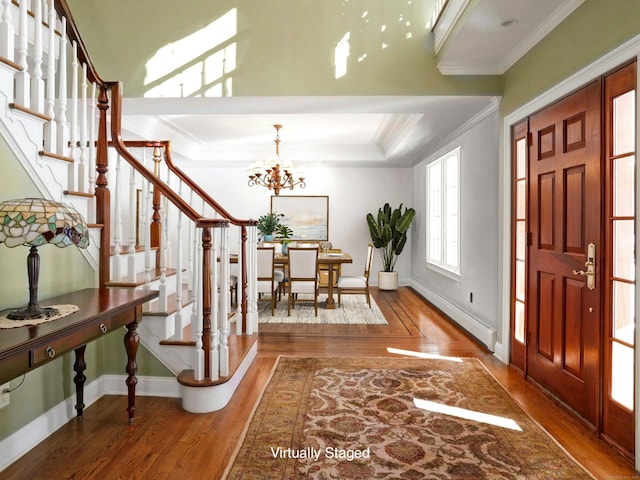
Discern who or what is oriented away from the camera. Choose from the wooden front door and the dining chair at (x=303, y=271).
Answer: the dining chair

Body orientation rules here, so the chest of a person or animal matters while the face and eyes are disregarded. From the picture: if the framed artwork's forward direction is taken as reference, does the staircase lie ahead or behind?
ahead

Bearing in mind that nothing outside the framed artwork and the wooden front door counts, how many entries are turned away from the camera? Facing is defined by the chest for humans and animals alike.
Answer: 0

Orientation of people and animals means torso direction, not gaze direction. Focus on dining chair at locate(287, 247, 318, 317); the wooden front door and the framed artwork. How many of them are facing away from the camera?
1

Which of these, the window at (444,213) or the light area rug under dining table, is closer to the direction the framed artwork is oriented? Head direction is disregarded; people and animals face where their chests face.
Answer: the light area rug under dining table

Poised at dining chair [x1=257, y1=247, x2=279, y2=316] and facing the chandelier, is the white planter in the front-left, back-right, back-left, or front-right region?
front-right

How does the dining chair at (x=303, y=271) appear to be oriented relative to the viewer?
away from the camera

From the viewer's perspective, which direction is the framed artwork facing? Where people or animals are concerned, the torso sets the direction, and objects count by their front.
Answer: toward the camera

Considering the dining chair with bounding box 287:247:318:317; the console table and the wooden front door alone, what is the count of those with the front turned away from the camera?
1

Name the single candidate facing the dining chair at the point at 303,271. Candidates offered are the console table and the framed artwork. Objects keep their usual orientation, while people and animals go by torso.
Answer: the framed artwork

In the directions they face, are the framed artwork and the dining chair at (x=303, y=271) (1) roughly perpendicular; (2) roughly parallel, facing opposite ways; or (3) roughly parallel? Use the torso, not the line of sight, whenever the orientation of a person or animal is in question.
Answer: roughly parallel, facing opposite ways

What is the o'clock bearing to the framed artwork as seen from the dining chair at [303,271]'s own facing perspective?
The framed artwork is roughly at 12 o'clock from the dining chair.

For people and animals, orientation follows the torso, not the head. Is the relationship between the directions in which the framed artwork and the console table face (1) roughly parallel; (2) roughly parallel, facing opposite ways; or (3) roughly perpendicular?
roughly perpendicular

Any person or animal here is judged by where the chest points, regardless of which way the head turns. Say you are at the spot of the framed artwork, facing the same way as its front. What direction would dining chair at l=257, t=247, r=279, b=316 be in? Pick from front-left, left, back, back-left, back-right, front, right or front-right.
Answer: front

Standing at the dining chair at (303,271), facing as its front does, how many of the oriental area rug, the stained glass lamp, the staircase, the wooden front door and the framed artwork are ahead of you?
1

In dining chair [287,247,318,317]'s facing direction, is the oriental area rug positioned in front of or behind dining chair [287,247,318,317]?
behind

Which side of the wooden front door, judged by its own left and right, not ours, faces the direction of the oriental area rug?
front

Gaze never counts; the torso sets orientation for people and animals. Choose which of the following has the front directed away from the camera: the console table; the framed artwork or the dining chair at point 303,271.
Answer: the dining chair

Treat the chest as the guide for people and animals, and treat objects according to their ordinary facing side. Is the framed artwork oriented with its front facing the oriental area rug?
yes

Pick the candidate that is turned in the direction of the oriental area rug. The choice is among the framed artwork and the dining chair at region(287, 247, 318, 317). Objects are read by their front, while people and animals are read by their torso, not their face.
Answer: the framed artwork
